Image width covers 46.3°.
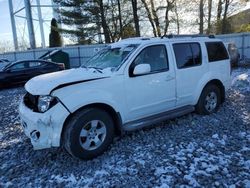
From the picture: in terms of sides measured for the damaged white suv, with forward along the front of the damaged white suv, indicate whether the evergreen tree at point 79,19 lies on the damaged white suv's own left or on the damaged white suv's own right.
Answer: on the damaged white suv's own right

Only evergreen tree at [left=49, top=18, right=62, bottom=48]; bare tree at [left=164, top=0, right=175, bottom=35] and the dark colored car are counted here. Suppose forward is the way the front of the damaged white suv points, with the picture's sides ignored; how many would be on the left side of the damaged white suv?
0

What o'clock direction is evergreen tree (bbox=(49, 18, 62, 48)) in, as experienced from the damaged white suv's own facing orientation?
The evergreen tree is roughly at 4 o'clock from the damaged white suv.

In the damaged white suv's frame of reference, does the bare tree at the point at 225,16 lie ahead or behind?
behind

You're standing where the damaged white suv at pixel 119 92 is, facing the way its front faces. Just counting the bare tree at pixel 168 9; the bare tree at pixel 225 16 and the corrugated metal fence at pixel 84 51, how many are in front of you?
0

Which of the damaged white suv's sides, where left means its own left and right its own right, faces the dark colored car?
right

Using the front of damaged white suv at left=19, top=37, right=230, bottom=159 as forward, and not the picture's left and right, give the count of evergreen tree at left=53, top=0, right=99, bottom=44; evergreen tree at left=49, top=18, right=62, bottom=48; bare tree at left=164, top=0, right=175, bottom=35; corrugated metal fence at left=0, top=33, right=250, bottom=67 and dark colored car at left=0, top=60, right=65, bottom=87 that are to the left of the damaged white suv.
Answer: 0

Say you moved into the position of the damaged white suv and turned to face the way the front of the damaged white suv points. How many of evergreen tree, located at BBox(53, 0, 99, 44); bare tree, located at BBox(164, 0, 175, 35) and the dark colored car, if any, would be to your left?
0

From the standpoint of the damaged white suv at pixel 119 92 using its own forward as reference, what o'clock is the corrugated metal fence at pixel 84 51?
The corrugated metal fence is roughly at 4 o'clock from the damaged white suv.

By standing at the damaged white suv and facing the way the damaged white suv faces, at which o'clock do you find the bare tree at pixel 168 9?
The bare tree is roughly at 5 o'clock from the damaged white suv.

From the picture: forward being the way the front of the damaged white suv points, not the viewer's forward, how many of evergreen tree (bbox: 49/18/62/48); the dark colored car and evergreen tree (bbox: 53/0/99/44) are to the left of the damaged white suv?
0

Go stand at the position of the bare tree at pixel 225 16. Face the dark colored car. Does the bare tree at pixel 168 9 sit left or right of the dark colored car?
right

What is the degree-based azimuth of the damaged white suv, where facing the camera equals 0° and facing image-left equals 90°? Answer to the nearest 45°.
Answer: approximately 45°
